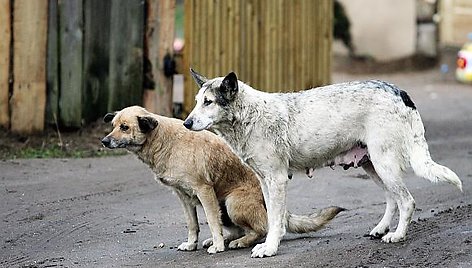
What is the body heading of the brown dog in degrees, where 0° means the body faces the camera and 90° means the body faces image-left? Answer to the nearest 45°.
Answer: approximately 90°

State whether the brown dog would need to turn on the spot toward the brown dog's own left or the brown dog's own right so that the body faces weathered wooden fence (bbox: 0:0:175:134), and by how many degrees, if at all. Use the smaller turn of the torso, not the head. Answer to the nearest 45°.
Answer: approximately 90° to the brown dog's own right

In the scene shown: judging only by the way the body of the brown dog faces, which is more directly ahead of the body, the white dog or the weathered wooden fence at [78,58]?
the weathered wooden fence

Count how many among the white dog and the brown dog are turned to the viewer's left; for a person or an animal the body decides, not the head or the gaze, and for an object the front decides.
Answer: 2

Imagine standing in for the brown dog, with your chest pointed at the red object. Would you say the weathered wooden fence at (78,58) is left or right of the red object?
left

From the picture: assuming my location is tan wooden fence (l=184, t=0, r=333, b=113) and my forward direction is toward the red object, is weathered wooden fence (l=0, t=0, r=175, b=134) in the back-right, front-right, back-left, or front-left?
back-left

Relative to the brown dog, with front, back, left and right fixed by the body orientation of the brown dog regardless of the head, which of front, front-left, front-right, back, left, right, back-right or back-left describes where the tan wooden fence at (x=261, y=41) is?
right

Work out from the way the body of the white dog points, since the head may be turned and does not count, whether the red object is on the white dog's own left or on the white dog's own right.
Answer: on the white dog's own right

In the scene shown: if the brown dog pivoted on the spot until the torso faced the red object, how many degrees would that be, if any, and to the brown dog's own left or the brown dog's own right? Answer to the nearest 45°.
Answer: approximately 90° to the brown dog's own right

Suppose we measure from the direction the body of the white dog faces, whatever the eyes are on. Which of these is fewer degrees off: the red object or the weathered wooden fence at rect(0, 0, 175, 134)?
the weathered wooden fence

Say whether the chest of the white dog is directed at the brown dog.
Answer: yes

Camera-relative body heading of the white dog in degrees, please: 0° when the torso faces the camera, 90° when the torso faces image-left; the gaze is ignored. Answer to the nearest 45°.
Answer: approximately 90°
